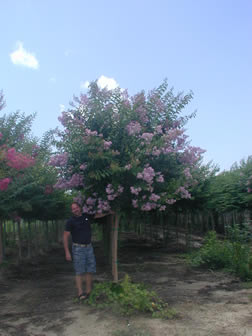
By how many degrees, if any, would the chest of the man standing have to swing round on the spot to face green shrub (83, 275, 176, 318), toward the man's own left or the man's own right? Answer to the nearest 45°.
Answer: approximately 45° to the man's own left

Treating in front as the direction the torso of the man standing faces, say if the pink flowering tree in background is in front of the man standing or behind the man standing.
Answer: behind

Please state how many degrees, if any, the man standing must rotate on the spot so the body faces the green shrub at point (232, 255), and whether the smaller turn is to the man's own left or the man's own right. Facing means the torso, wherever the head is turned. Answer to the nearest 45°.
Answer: approximately 135° to the man's own left

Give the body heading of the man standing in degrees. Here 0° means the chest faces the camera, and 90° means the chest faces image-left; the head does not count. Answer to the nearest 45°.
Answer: approximately 0°
